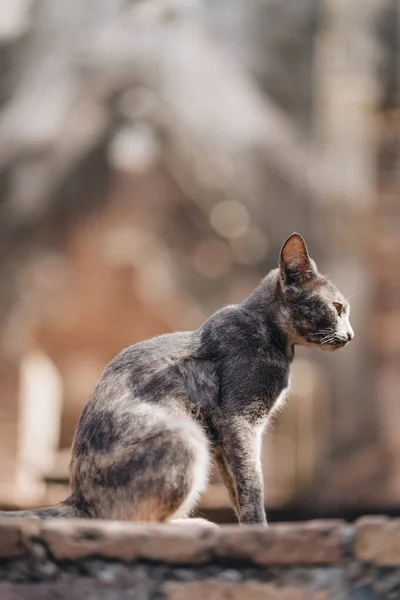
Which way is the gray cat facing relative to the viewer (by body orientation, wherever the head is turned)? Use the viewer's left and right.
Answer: facing to the right of the viewer
